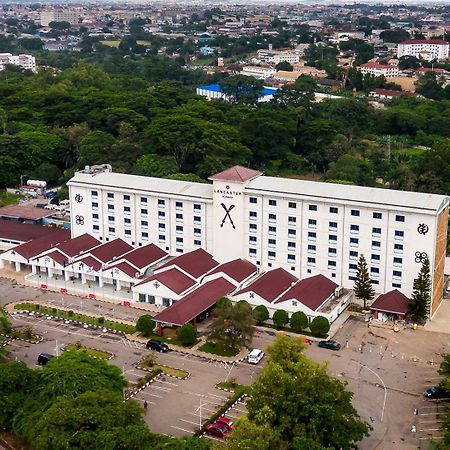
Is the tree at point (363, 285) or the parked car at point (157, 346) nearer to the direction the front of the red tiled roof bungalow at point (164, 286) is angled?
the parked car

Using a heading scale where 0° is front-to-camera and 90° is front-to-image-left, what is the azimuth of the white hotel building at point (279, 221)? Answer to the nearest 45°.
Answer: approximately 45°

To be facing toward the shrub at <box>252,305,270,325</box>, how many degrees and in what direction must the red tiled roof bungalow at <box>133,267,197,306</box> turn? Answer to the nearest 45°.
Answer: approximately 90° to its left

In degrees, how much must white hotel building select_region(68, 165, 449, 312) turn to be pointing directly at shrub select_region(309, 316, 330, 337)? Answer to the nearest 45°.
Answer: approximately 45° to its left

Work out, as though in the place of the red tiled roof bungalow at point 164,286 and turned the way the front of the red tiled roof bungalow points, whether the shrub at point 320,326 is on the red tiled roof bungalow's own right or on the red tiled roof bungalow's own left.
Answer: on the red tiled roof bungalow's own left

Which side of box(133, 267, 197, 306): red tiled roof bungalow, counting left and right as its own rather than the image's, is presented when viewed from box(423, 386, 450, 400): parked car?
left

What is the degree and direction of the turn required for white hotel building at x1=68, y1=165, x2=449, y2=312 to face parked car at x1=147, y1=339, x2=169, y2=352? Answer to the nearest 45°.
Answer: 0° — it already faces it

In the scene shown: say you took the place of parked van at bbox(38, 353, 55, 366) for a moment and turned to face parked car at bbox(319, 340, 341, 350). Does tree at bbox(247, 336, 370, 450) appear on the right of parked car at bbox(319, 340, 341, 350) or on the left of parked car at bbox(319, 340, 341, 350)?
right
